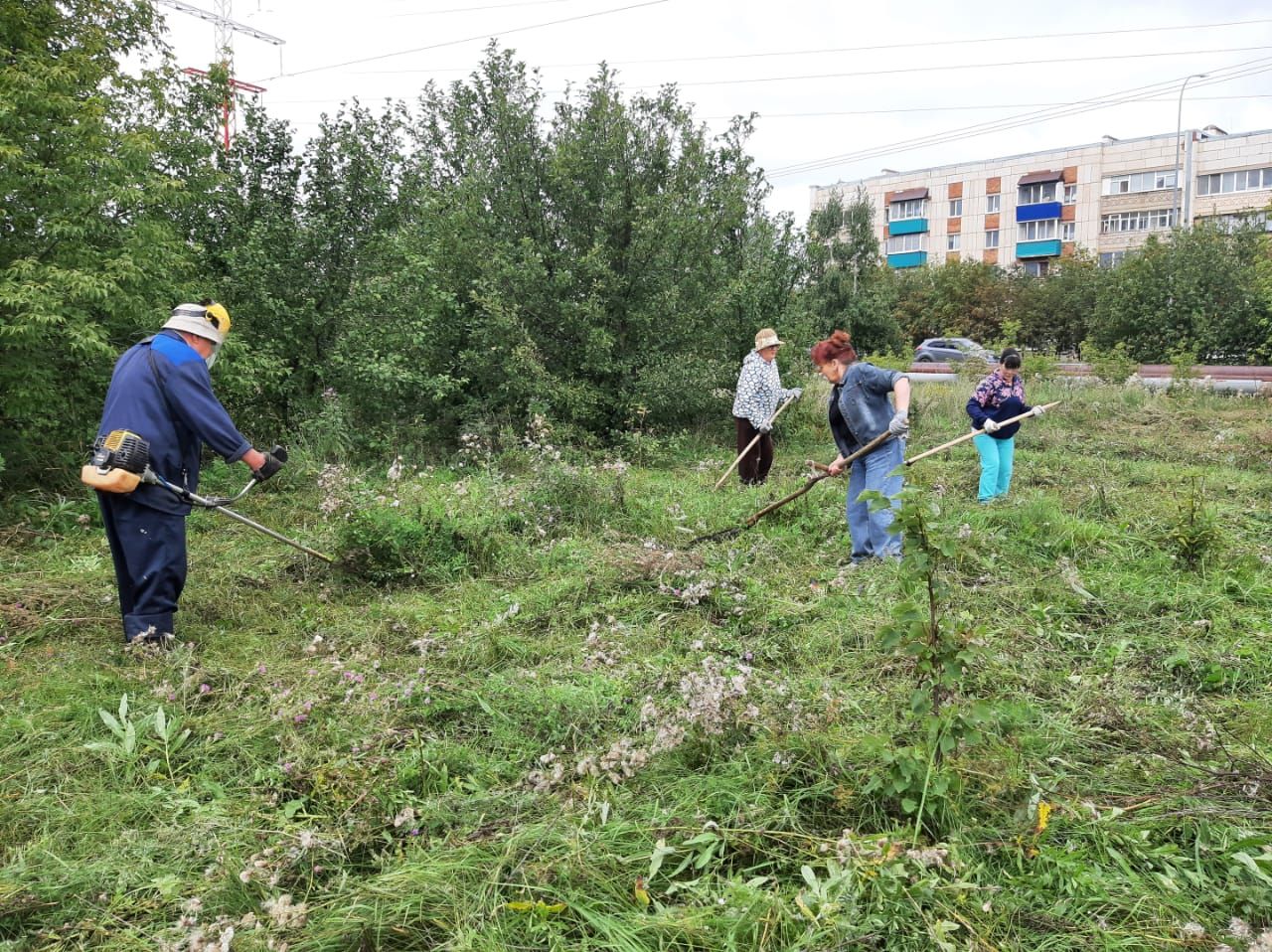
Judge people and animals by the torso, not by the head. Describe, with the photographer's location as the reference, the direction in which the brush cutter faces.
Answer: facing to the right of the viewer

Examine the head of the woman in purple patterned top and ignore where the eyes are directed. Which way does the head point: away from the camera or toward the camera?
toward the camera

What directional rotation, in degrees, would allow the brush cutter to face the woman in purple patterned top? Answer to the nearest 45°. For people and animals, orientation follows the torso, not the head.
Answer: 0° — it already faces them

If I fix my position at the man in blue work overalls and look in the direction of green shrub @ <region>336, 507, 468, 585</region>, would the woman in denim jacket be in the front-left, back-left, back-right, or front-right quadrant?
front-right

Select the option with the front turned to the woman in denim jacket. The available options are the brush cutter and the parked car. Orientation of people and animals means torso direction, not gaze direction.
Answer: the brush cutter

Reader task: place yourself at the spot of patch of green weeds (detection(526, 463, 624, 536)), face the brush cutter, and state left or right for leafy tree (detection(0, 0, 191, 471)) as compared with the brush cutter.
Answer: right
